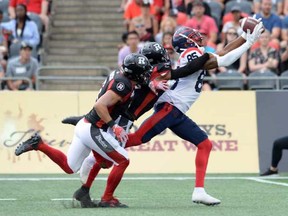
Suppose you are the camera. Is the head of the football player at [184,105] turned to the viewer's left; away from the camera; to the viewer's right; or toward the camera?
to the viewer's right

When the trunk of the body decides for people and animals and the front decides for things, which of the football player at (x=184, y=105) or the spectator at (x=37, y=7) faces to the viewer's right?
the football player

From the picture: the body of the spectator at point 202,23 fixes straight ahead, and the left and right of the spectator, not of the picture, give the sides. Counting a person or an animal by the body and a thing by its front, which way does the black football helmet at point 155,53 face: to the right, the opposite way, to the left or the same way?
to the left

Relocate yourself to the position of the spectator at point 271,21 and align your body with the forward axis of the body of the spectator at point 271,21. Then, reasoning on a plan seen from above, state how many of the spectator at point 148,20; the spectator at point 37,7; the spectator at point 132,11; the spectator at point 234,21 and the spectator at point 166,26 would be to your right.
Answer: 5

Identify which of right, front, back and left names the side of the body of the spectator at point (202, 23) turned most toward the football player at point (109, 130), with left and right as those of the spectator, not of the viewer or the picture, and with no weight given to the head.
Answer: front

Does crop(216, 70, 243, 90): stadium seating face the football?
yes

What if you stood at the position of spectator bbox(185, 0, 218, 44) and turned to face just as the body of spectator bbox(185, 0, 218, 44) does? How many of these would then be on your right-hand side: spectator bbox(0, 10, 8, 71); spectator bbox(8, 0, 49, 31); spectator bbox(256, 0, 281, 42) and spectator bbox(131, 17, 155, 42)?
3

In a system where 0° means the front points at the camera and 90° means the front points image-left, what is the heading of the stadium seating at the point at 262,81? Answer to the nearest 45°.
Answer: approximately 0°

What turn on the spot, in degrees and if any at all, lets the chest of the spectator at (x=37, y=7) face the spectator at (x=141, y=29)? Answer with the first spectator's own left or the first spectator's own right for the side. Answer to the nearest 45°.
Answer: approximately 45° to the first spectator's own left

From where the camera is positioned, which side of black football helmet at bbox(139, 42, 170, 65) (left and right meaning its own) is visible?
right

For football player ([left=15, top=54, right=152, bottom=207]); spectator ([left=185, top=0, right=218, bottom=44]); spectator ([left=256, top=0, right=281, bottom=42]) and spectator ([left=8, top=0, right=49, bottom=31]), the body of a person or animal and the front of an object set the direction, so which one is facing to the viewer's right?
the football player

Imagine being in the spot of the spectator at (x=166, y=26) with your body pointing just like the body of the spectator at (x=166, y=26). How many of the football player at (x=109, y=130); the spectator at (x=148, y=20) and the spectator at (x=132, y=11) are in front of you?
1

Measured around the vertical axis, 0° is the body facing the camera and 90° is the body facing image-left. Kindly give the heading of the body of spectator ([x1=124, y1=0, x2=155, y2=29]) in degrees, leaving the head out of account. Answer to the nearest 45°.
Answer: approximately 0°

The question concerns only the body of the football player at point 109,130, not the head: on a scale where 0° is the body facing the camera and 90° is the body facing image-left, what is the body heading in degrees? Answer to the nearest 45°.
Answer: approximately 270°
